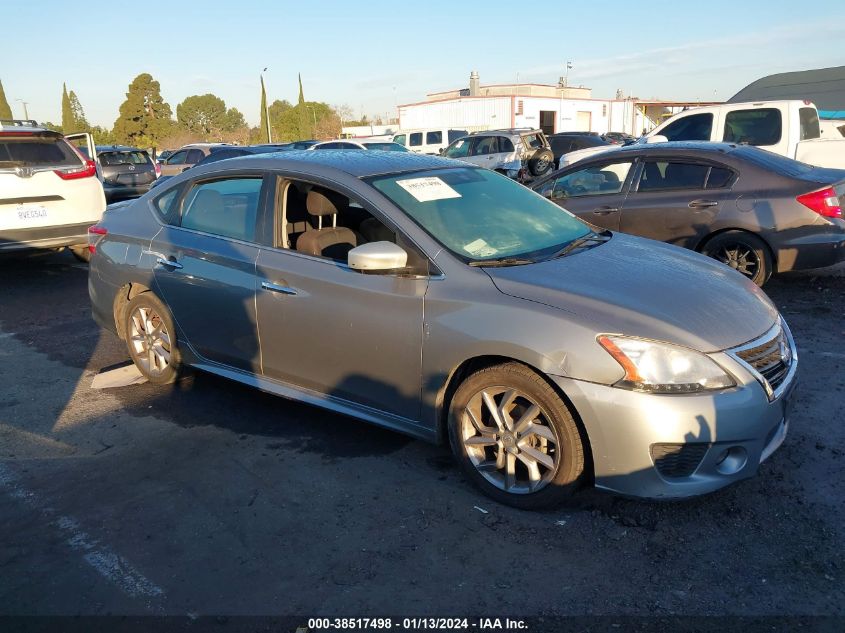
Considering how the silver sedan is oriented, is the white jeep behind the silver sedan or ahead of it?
behind

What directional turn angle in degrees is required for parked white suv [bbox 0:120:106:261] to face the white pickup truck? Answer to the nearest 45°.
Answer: approximately 90° to its right

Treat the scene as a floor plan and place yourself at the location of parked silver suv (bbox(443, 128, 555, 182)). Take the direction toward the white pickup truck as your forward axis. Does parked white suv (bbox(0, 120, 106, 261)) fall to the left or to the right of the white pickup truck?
right

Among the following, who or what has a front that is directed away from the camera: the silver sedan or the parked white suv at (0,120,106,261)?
the parked white suv

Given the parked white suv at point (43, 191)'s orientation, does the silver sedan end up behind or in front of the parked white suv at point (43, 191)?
behind

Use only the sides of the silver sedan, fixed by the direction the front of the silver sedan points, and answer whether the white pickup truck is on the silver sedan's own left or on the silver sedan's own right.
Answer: on the silver sedan's own left

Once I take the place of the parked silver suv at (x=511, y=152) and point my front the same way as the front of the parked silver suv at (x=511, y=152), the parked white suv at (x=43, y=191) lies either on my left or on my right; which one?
on my left

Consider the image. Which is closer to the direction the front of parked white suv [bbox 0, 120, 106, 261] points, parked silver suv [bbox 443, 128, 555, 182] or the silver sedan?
the parked silver suv

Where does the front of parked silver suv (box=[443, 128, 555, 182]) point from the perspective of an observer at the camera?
facing away from the viewer and to the left of the viewer

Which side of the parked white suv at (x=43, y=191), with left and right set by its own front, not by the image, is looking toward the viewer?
back

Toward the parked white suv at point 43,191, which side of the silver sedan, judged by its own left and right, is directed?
back
